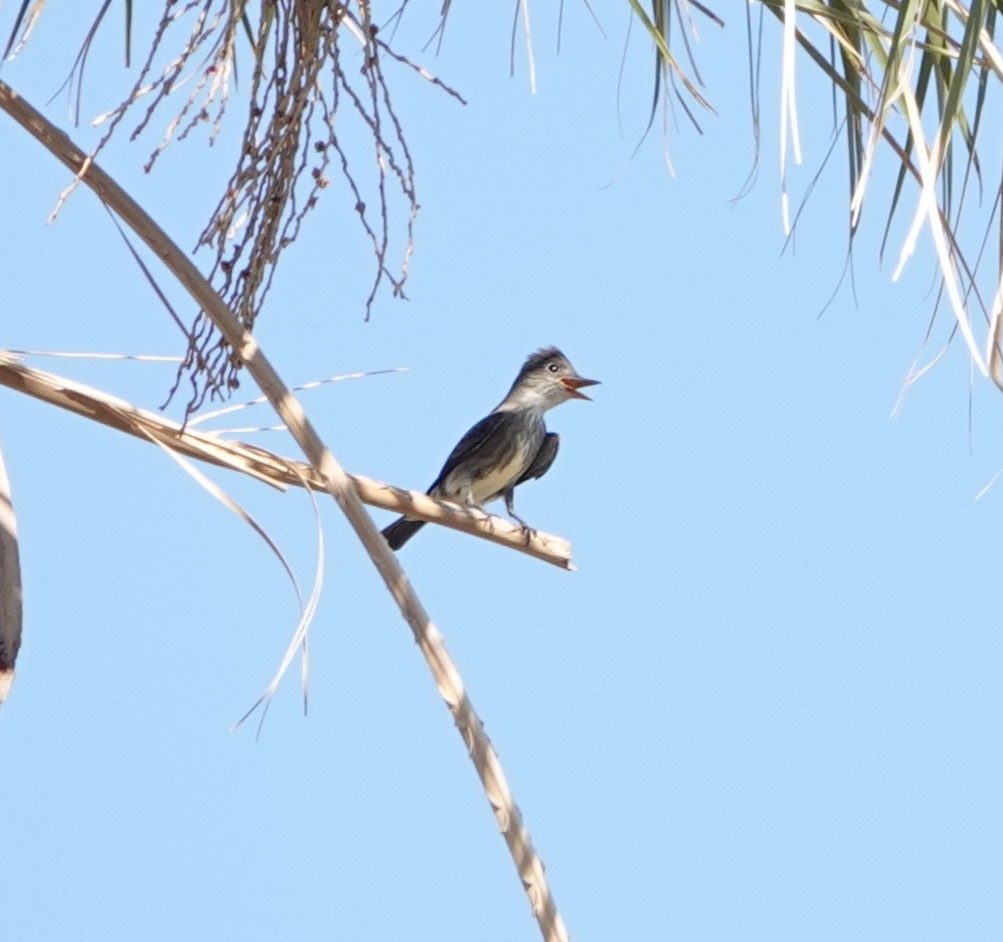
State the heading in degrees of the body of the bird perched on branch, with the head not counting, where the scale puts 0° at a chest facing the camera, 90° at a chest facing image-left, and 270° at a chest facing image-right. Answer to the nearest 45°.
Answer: approximately 270°
